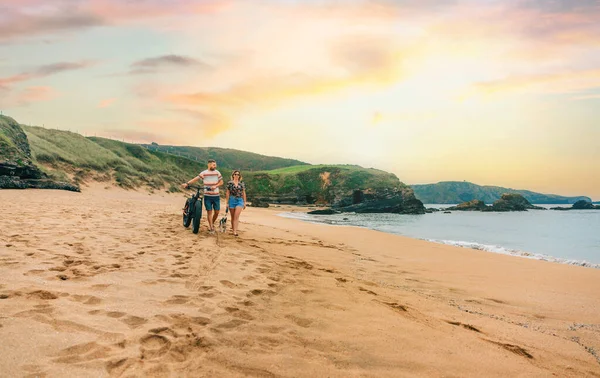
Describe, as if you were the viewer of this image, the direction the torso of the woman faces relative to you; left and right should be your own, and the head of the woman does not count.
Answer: facing the viewer

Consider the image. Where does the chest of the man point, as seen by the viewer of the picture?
toward the camera

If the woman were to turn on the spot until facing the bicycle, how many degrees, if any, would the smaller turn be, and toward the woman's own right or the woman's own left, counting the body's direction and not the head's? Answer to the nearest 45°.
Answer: approximately 45° to the woman's own right

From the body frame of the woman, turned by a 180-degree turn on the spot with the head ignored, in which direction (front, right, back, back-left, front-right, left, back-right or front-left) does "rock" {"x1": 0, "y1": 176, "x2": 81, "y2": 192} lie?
front-left

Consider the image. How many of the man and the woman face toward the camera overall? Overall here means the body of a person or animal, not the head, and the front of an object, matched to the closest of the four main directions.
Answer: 2

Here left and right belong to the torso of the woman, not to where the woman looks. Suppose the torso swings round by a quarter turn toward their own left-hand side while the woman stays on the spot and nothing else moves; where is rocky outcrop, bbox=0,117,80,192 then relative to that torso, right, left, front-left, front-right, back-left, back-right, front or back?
back-left

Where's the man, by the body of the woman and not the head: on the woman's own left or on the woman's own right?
on the woman's own right

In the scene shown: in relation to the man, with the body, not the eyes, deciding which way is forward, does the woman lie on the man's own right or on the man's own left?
on the man's own left

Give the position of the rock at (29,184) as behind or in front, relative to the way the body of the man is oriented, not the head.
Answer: behind
